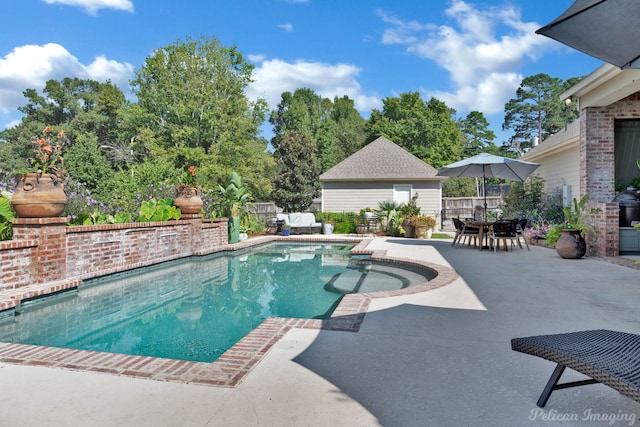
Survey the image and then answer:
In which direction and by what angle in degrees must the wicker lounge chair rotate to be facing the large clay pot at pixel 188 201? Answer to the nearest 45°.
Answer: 0° — it already faces it

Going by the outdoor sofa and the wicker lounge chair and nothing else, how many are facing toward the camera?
1

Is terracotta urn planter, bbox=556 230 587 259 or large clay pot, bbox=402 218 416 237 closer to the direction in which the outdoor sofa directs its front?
the terracotta urn planter

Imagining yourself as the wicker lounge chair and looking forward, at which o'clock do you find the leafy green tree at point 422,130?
The leafy green tree is roughly at 1 o'clock from the wicker lounge chair.

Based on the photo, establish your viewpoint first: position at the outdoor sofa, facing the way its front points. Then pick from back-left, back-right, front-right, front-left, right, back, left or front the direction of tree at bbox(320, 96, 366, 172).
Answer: back

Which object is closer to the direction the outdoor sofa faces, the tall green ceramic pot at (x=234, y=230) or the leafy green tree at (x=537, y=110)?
the tall green ceramic pot

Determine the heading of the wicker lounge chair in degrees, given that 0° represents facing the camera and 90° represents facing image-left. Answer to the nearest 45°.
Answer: approximately 135°

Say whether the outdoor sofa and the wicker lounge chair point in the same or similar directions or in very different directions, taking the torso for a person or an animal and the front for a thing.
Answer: very different directions

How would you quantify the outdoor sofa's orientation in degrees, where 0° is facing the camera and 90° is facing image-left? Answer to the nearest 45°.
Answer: approximately 0°
